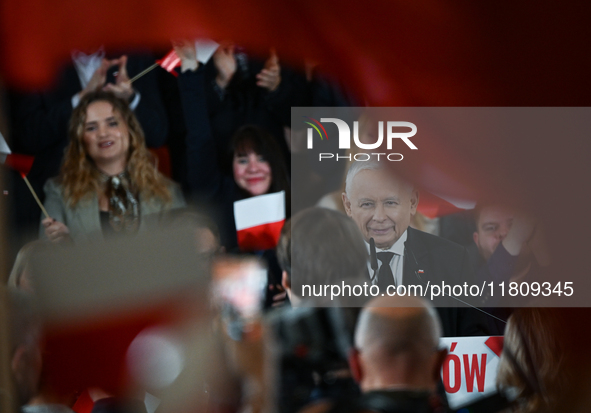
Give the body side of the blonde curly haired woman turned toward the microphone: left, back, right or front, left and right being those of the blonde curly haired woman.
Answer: left

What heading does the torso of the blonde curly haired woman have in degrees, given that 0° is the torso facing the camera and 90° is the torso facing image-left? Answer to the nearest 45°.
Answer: approximately 0°

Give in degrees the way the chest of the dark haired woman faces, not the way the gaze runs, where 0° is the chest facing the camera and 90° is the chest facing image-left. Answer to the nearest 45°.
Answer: approximately 0°

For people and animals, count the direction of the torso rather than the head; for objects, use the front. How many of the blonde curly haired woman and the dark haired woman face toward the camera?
2
